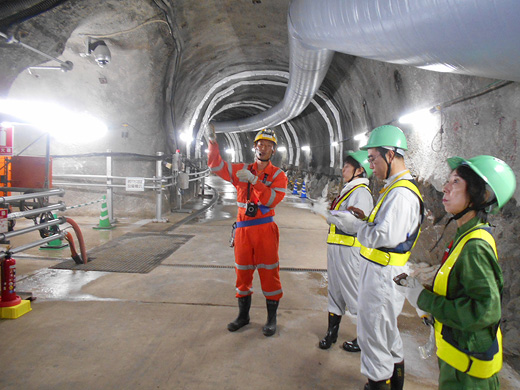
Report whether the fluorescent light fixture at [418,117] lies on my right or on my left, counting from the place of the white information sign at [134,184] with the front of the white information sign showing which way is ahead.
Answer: on my left

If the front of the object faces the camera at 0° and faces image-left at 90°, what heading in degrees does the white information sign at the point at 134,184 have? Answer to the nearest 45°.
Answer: approximately 0°

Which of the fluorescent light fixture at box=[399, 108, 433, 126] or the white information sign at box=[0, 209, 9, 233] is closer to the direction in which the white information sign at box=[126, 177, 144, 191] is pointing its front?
the white information sign

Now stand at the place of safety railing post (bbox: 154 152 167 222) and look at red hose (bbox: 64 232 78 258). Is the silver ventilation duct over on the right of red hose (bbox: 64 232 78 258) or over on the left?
left

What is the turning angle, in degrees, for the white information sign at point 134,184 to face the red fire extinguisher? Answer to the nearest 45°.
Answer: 0° — it already faces it

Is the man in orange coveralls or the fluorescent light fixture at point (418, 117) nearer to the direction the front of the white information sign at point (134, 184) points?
the man in orange coveralls

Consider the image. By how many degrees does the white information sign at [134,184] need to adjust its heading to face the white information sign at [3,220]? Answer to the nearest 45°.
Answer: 0° — it already faces it
